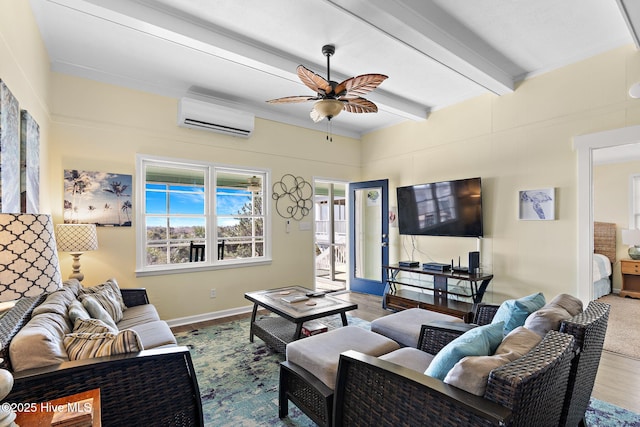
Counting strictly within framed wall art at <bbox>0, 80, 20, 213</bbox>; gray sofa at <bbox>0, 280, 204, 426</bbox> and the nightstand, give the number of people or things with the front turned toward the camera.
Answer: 1

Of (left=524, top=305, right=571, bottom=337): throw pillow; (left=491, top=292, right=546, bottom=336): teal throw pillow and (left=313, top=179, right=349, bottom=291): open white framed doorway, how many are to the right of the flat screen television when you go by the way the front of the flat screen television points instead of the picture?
1

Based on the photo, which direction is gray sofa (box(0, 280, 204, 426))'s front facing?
to the viewer's right

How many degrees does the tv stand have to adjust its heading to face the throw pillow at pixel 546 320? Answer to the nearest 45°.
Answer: approximately 45° to its left

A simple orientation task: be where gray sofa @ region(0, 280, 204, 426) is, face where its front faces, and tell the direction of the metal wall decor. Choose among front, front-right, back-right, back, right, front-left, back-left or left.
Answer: front-left

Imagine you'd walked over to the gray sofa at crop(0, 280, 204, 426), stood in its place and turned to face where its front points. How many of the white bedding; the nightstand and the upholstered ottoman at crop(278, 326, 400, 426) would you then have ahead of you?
3

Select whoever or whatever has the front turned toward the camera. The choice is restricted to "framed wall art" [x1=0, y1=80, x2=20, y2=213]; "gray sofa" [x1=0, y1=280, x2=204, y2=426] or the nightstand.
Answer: the nightstand

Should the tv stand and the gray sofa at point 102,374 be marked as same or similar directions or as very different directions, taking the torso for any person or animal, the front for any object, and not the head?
very different directions

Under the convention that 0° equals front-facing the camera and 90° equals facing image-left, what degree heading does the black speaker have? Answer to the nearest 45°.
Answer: approximately 45°
